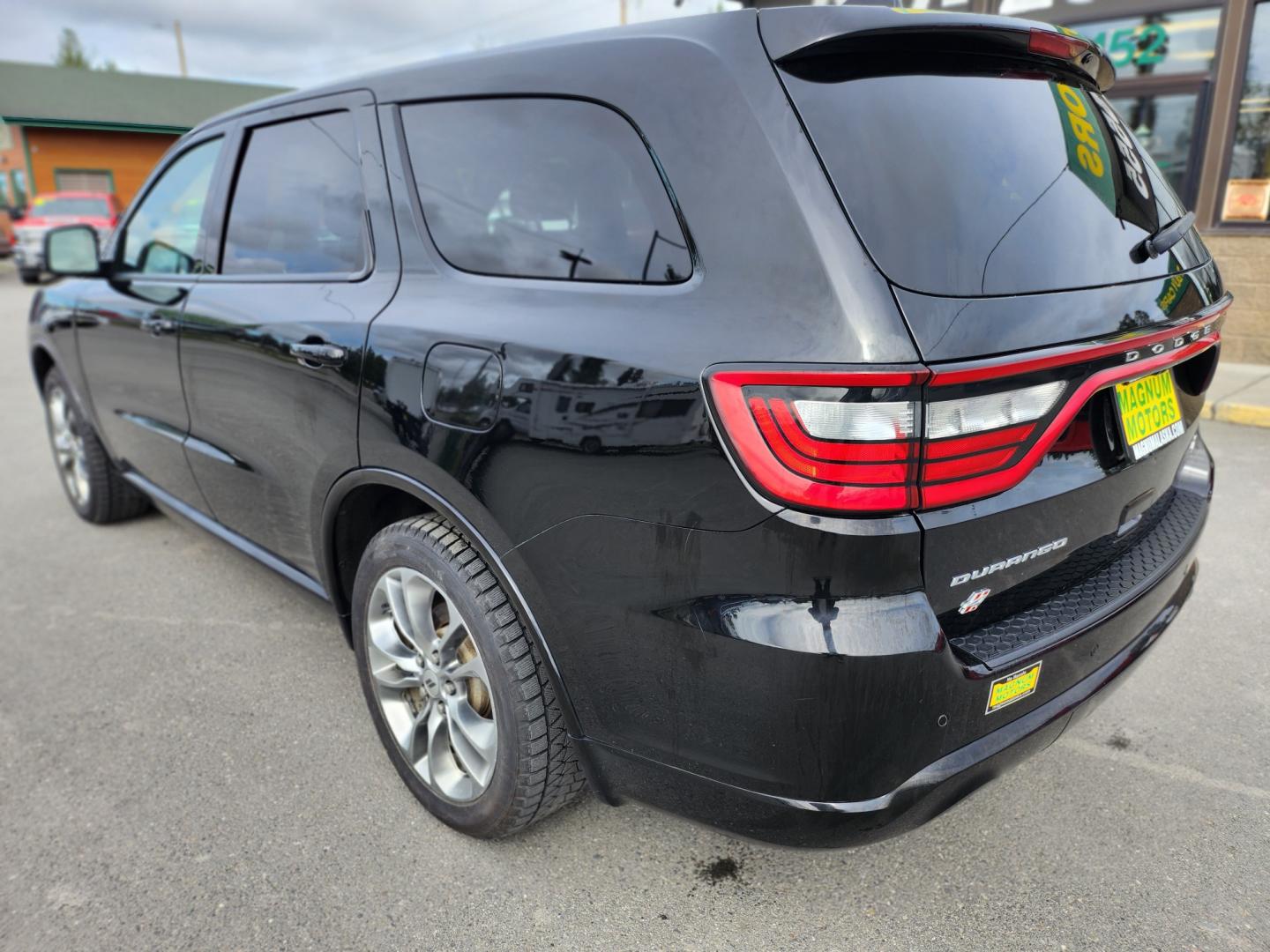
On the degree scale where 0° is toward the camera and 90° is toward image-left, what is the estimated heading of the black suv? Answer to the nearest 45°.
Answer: approximately 135°

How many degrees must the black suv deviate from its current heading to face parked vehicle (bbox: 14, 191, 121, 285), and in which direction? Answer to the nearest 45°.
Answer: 0° — it already faces it

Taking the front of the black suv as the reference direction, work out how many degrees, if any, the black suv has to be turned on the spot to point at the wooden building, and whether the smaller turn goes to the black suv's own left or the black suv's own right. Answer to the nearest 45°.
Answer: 0° — it already faces it
